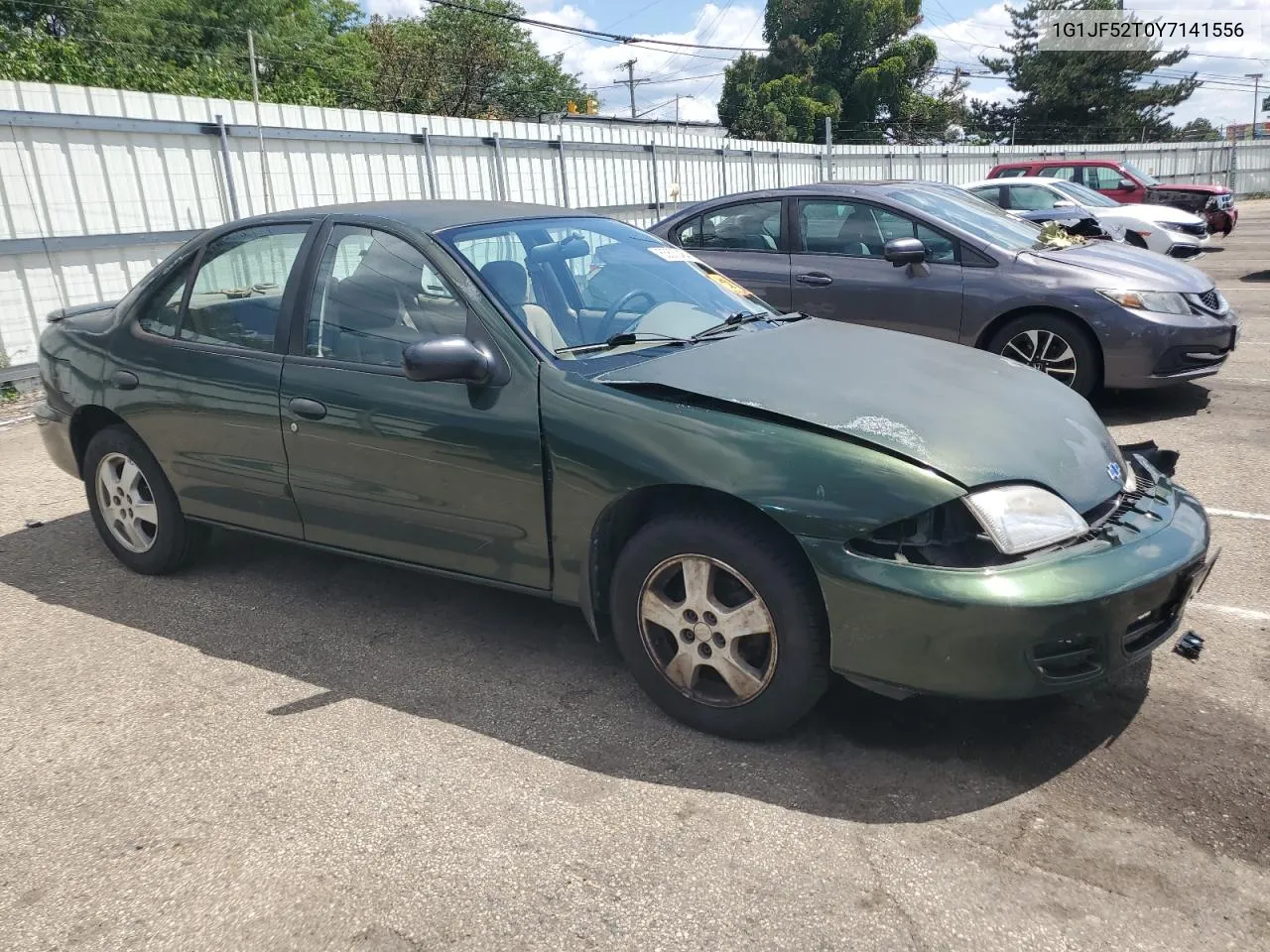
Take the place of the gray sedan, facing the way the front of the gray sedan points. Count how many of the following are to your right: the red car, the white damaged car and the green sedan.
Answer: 1

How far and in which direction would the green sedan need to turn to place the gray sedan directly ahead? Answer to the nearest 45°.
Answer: approximately 90° to its left

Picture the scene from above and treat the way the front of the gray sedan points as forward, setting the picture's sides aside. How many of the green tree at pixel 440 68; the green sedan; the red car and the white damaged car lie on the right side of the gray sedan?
1

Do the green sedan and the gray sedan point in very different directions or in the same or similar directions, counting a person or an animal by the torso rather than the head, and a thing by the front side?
same or similar directions

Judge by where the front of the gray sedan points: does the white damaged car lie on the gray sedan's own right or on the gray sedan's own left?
on the gray sedan's own left

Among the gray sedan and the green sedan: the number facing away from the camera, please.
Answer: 0

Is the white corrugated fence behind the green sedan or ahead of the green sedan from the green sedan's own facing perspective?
behind

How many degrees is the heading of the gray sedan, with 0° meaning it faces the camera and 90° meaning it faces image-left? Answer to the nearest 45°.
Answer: approximately 270°

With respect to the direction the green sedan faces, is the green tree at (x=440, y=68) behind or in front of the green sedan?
behind

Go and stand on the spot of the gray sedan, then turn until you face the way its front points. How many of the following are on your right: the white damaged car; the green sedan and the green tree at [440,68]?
1

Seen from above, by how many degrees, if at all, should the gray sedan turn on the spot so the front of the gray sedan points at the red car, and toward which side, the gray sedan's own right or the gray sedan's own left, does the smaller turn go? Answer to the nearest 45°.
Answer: approximately 90° to the gray sedan's own left

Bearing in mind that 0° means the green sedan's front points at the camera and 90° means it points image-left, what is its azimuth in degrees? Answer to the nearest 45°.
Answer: approximately 315°

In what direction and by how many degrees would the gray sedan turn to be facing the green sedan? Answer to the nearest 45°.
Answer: approximately 90° to its right
